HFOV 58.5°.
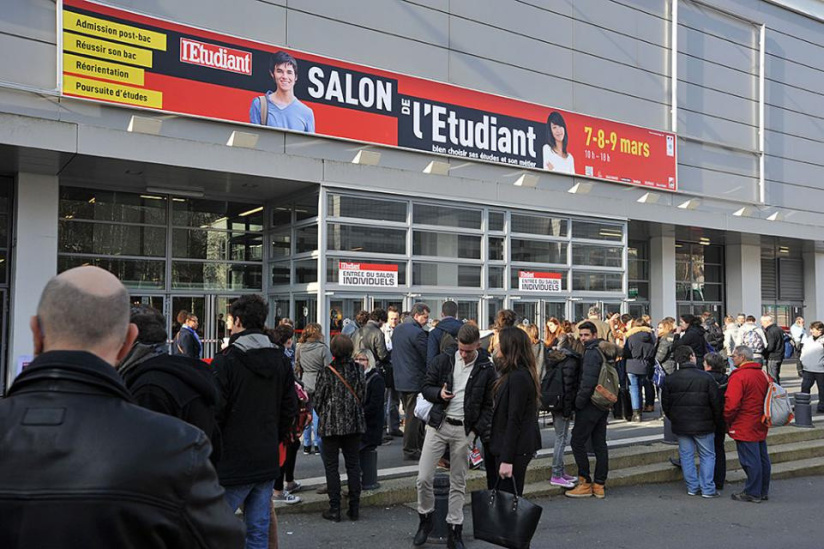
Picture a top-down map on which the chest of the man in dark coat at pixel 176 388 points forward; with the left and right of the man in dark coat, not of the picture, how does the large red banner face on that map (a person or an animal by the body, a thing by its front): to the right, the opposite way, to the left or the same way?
the opposite way

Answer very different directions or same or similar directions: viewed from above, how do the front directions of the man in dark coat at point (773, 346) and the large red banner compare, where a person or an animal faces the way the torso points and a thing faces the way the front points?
very different directions

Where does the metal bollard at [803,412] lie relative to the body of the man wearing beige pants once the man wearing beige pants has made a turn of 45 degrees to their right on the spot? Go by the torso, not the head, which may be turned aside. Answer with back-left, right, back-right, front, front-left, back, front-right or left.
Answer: back

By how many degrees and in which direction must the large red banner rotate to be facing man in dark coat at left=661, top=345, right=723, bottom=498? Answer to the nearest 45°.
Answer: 0° — it already faces them

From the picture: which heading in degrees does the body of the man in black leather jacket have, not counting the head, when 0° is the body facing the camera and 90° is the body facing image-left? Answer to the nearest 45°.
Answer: approximately 180°

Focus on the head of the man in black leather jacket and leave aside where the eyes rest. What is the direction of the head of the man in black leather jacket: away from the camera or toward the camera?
away from the camera

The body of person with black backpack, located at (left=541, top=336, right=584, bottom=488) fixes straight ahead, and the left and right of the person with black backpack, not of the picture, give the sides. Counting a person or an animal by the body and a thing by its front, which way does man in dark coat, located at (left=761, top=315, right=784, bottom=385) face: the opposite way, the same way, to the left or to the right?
the opposite way

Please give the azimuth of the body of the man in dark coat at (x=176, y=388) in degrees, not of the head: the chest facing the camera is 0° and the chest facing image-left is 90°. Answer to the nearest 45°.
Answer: approximately 135°

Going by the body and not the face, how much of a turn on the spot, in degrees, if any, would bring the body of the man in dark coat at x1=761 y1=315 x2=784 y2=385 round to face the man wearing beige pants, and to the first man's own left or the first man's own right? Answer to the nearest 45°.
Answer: approximately 90° to the first man's own left
